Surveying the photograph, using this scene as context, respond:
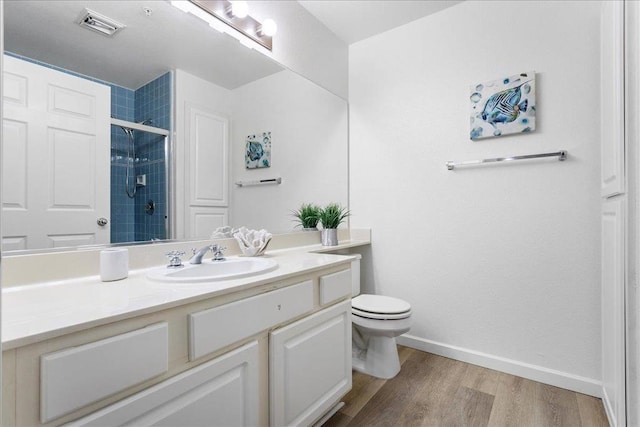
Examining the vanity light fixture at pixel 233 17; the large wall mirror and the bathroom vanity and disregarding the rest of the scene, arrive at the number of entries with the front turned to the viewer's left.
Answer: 0

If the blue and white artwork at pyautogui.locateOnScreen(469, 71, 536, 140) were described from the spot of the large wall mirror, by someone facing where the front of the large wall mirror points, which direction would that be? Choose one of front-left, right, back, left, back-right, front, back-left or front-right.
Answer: front-left

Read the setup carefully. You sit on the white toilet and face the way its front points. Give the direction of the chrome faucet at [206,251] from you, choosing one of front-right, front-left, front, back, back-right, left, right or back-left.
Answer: right

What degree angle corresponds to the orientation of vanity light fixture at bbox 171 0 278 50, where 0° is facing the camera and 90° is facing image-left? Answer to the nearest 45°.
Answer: approximately 315°

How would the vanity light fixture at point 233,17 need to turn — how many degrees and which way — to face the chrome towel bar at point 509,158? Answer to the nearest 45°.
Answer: approximately 45° to its left

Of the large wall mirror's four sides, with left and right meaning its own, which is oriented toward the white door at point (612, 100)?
front

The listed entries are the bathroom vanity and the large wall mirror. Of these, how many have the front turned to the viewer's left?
0

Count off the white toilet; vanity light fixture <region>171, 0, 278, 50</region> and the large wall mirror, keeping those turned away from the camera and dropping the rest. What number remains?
0
